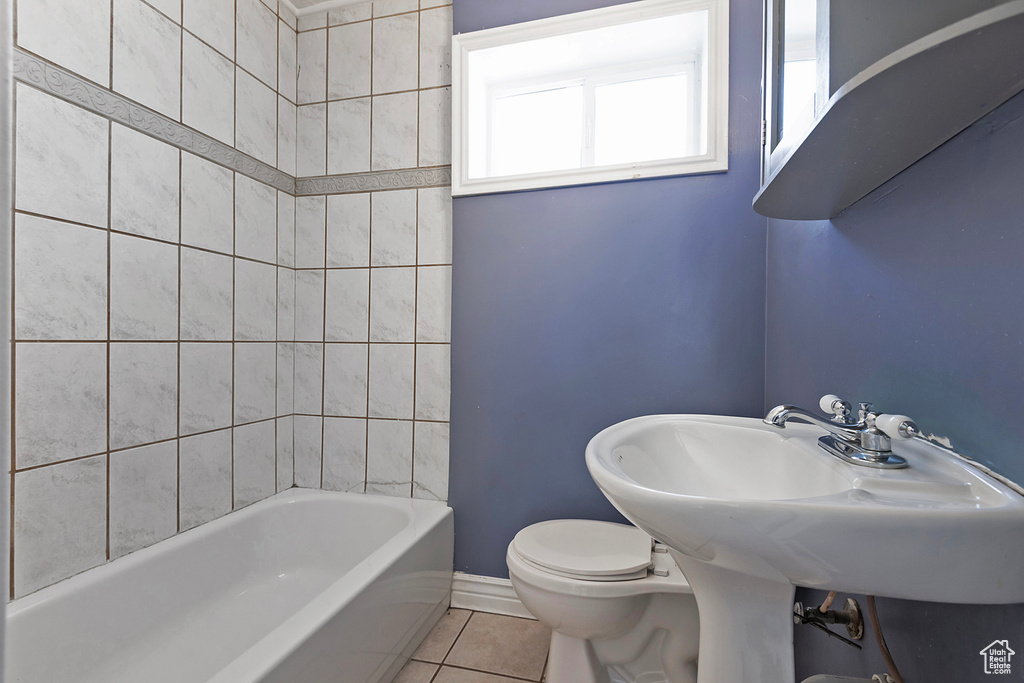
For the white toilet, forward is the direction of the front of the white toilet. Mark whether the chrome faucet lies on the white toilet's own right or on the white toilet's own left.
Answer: on the white toilet's own left
